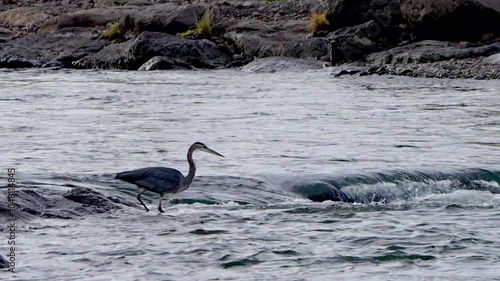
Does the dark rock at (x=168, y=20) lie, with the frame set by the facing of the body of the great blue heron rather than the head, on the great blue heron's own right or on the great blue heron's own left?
on the great blue heron's own left

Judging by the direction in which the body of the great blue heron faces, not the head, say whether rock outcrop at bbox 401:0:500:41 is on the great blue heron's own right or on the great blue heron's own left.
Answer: on the great blue heron's own left

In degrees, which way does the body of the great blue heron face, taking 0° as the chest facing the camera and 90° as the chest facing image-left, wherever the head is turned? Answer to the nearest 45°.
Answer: approximately 270°

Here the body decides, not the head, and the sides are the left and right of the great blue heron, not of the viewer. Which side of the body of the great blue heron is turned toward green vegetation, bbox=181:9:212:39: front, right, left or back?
left

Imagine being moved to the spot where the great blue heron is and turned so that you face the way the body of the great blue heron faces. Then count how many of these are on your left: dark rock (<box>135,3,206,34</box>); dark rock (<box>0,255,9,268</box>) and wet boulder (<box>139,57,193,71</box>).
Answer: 2

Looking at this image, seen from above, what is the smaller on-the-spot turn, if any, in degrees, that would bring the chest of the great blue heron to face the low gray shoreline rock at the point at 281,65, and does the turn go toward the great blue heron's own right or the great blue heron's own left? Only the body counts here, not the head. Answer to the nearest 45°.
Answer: approximately 90° to the great blue heron's own left

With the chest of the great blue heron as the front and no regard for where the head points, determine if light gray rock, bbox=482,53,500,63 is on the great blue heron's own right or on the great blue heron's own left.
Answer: on the great blue heron's own left

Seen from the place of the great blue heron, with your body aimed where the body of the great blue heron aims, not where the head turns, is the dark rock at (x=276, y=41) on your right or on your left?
on your left

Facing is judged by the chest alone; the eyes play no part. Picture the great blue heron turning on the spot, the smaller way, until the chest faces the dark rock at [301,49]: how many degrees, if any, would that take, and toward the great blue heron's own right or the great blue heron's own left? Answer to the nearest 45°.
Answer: approximately 90° to the great blue heron's own left

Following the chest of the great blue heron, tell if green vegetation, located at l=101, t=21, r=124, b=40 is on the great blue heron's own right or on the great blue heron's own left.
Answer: on the great blue heron's own left

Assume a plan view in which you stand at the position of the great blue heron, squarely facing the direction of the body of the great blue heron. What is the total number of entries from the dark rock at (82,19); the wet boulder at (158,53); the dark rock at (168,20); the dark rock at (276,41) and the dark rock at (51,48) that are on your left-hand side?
5
